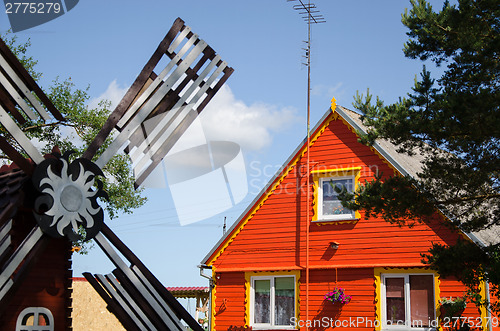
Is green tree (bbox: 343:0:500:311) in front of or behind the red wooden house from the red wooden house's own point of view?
in front

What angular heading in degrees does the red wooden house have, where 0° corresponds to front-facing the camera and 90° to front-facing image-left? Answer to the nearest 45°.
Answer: approximately 0°
